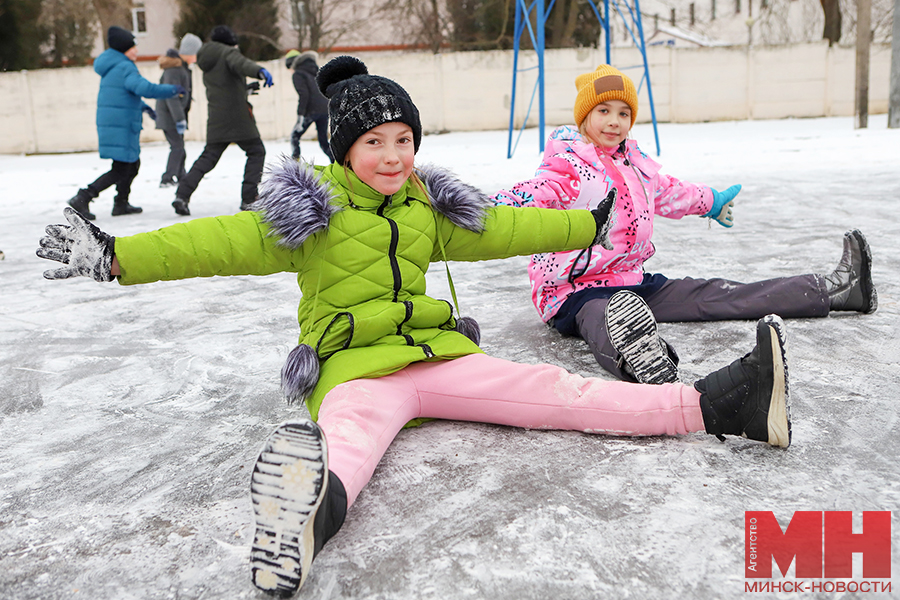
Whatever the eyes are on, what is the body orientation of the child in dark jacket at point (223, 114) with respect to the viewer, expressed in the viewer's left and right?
facing away from the viewer and to the right of the viewer

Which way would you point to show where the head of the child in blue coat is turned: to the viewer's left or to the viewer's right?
to the viewer's right

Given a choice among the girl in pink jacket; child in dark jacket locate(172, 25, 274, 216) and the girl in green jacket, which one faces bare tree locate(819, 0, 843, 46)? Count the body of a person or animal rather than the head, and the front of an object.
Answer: the child in dark jacket

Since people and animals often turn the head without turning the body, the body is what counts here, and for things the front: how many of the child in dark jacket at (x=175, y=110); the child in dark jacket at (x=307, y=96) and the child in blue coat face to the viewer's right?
2

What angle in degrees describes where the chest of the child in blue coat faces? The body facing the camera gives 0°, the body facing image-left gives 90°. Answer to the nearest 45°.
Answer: approximately 270°

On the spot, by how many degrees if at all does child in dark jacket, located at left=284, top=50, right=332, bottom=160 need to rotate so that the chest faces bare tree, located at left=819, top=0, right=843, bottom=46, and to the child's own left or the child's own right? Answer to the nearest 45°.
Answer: approximately 90° to the child's own right

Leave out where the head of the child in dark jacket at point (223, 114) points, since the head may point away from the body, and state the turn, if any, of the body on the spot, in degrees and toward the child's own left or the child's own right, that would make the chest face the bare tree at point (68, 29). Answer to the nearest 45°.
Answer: approximately 45° to the child's own left
